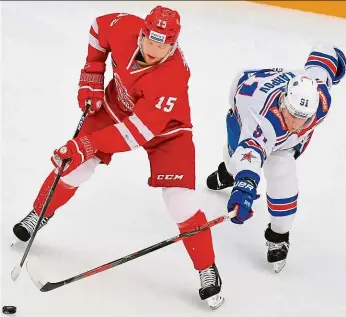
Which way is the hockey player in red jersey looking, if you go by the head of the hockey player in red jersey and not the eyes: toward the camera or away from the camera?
toward the camera

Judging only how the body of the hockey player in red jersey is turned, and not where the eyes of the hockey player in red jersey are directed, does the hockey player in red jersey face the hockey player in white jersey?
no
